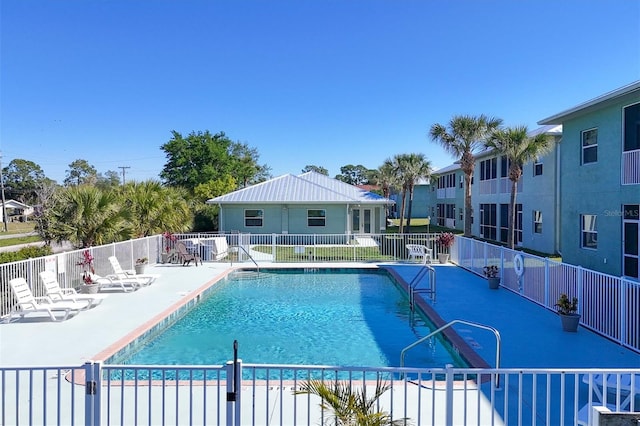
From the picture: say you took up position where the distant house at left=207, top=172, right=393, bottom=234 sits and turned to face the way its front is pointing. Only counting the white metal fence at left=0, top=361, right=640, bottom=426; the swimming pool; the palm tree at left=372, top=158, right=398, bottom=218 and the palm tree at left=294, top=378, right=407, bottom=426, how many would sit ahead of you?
3

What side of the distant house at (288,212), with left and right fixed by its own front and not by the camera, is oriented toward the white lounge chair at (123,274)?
front

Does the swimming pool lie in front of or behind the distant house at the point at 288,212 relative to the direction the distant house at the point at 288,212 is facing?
in front

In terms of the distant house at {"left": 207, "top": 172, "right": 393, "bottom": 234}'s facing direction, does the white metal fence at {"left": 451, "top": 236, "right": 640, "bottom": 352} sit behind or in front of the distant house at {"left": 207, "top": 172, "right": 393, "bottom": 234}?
in front

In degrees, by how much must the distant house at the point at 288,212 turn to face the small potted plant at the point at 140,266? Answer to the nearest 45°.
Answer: approximately 45° to its right

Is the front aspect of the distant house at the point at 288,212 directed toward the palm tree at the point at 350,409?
yes

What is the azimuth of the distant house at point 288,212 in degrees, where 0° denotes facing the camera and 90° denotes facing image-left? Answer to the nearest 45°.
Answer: approximately 0°

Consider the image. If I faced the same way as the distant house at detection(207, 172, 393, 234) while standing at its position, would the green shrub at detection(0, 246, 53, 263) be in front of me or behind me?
in front

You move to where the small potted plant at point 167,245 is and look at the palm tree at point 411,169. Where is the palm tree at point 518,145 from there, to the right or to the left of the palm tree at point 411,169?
right

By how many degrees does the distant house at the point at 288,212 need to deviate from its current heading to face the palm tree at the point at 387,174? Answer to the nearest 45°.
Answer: approximately 135° to its left

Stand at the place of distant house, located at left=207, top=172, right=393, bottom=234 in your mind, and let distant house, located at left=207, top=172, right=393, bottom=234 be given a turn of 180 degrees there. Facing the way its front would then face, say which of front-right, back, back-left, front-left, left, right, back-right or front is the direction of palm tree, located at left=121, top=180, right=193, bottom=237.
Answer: back-left

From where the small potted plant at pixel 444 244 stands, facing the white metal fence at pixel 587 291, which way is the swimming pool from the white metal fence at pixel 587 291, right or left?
right

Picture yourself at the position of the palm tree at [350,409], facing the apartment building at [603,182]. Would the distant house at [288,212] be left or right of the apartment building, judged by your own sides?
left

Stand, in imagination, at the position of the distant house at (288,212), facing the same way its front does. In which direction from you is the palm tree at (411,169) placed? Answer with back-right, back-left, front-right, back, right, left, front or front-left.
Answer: back-left

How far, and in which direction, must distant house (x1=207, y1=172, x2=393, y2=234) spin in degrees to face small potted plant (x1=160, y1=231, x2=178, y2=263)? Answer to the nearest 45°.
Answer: approximately 45° to its right

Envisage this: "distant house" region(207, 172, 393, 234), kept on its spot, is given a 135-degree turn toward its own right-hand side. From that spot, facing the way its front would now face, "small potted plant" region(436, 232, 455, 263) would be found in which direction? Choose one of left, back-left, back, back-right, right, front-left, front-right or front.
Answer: back

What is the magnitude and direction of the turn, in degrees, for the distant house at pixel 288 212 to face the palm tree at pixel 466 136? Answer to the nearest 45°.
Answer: approximately 90° to its left
